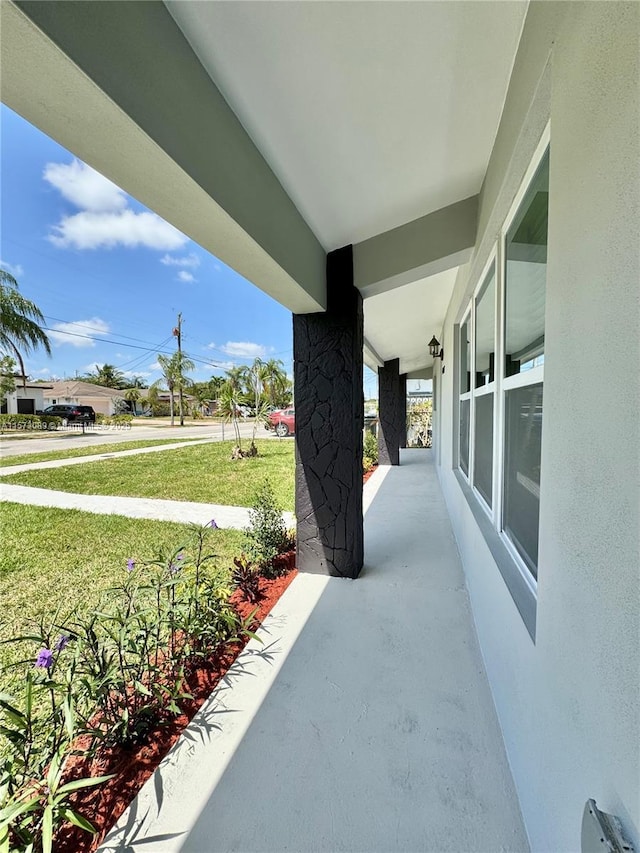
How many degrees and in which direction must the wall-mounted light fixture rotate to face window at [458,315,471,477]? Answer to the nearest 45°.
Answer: approximately 90° to its left

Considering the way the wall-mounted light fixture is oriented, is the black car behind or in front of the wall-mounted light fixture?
in front

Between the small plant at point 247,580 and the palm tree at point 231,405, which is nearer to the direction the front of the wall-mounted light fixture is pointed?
the palm tree

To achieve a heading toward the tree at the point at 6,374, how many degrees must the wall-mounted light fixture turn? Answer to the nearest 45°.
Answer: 0° — it already faces it

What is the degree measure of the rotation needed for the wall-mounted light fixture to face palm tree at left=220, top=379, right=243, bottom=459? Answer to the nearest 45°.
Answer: approximately 45° to its right

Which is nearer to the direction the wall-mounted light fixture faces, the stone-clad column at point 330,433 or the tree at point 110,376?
the tree

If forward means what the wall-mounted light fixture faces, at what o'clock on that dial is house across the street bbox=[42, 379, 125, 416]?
The house across the street is roughly at 1 o'clock from the wall-mounted light fixture.

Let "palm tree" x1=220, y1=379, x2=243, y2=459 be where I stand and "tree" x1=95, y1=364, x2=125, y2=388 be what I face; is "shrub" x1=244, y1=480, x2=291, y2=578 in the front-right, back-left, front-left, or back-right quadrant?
back-left

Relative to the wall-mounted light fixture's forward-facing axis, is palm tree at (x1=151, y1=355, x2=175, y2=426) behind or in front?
in front

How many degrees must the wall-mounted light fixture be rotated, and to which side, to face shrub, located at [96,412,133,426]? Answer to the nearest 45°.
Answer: approximately 45° to its right

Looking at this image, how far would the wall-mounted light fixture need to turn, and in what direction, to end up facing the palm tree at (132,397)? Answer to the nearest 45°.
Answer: approximately 45° to its right

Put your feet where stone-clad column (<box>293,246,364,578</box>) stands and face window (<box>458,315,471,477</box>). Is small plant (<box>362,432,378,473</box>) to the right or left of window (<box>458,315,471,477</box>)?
left

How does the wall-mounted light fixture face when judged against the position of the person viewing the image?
facing to the left of the viewer

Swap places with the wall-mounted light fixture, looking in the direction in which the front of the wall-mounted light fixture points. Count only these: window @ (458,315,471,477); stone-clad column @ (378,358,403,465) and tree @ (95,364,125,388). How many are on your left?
1

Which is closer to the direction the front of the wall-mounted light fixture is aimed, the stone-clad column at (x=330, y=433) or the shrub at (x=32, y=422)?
the shrub

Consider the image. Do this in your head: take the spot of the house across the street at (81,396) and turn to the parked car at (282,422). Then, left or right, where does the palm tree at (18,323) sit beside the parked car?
right

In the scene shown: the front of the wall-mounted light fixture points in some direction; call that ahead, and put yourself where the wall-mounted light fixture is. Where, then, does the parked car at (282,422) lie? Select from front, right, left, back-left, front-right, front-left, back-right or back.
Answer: front-right
